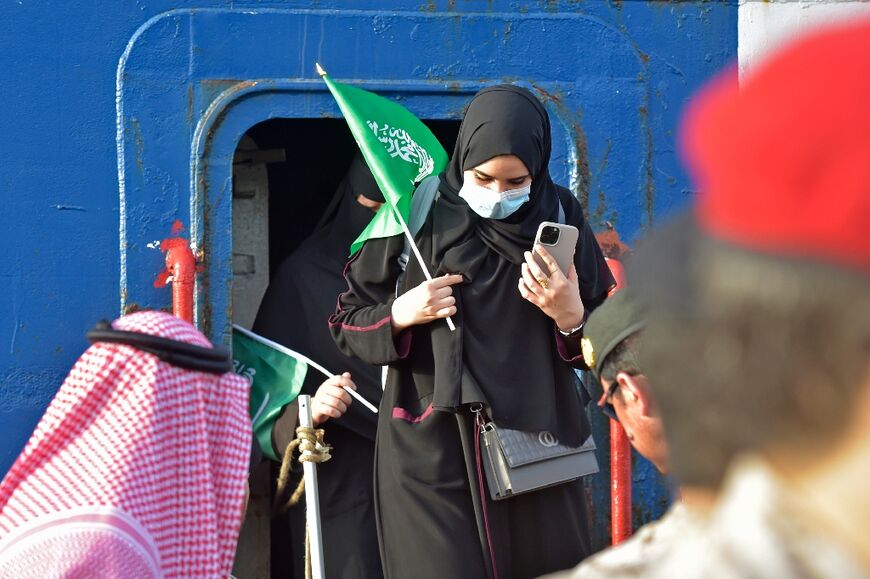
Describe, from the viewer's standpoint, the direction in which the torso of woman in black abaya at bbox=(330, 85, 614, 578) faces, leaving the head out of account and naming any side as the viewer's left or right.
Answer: facing the viewer

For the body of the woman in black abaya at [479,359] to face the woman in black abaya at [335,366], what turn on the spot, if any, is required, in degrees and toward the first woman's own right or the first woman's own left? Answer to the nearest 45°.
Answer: approximately 135° to the first woman's own right

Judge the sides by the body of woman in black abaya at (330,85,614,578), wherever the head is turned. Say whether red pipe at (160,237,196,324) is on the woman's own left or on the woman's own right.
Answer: on the woman's own right

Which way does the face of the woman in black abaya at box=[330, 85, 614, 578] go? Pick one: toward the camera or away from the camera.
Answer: toward the camera

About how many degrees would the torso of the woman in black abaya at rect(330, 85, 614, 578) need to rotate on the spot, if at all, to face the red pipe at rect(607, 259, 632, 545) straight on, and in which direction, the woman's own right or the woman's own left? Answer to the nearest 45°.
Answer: approximately 135° to the woman's own left
